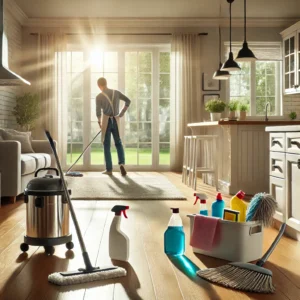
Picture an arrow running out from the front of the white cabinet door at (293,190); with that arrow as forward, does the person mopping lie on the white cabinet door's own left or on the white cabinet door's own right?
on the white cabinet door's own right

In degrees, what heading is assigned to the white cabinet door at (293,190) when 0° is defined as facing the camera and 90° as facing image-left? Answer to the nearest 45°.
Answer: approximately 45°

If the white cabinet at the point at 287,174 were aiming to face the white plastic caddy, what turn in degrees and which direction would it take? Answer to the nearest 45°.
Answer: approximately 45° to its left
